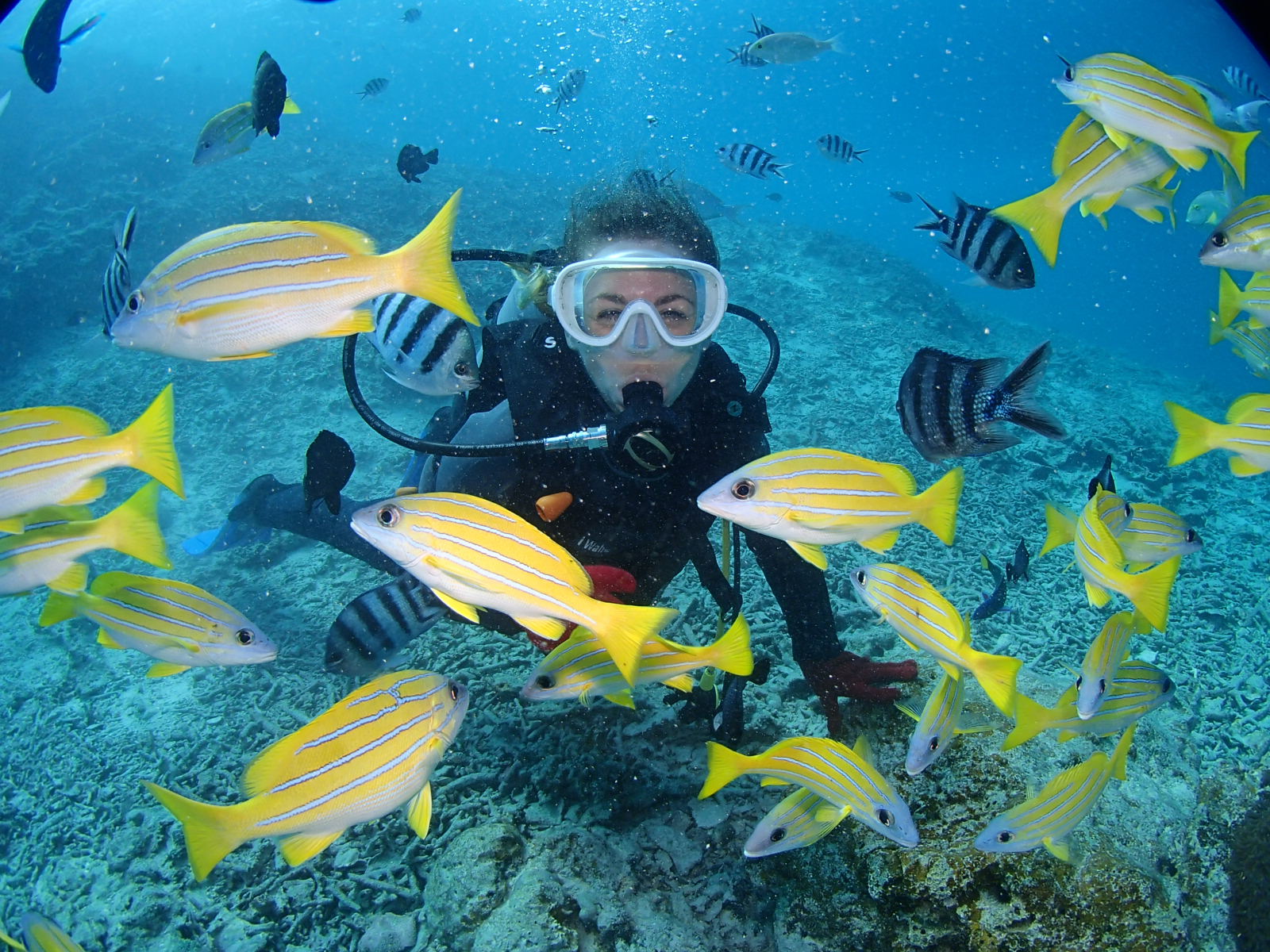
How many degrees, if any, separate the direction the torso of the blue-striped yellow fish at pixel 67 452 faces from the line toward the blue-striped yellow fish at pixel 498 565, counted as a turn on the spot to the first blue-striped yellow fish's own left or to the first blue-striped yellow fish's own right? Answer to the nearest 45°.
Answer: approximately 135° to the first blue-striped yellow fish's own left

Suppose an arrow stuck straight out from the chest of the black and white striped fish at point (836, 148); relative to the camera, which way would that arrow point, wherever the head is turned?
to the viewer's left

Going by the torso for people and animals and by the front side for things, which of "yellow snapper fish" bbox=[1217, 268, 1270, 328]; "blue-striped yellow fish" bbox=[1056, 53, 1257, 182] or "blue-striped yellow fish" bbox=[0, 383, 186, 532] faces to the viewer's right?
the yellow snapper fish

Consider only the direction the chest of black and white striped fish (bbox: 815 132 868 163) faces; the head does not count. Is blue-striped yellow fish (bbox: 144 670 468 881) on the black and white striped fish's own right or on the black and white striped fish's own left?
on the black and white striped fish's own left

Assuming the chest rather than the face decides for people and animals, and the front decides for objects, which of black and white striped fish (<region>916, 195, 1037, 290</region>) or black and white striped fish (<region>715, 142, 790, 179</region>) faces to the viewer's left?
black and white striped fish (<region>715, 142, 790, 179</region>)
